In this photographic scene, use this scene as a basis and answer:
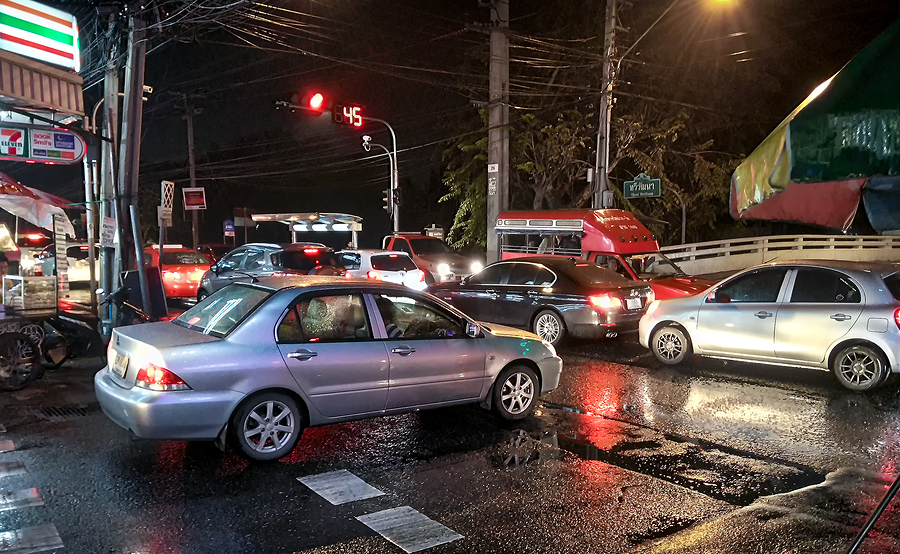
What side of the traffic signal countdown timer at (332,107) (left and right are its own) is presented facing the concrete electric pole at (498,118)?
left

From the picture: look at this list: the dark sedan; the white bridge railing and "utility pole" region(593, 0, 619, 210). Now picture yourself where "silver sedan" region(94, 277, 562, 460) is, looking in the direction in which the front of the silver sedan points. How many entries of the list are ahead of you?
3

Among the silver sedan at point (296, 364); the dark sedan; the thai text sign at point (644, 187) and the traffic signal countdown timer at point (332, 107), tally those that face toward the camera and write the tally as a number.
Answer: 2

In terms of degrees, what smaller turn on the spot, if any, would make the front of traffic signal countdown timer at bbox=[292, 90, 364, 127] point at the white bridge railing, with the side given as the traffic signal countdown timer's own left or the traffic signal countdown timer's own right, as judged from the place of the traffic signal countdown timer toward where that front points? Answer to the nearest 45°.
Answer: approximately 90° to the traffic signal countdown timer's own left

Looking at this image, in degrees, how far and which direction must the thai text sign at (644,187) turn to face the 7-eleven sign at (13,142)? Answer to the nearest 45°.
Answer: approximately 45° to its right

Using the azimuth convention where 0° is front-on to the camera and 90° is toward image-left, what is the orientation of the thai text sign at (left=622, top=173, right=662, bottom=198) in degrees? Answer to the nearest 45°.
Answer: approximately 0°

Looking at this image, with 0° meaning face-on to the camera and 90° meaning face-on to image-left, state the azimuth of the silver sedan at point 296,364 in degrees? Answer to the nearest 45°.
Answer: approximately 225°

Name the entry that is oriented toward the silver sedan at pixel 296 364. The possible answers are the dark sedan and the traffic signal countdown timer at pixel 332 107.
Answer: the traffic signal countdown timer

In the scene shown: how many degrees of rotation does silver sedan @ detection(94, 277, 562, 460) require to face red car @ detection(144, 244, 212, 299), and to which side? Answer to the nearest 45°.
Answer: approximately 45° to its left
